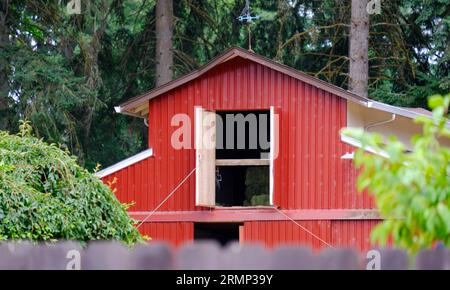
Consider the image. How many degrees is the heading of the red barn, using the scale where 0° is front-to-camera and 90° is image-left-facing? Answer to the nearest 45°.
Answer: approximately 0°

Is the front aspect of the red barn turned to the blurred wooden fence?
yes
